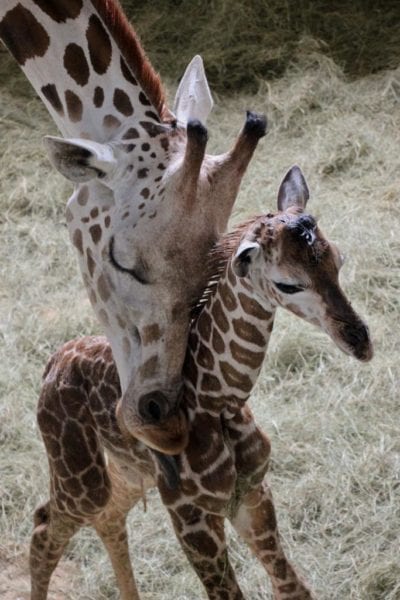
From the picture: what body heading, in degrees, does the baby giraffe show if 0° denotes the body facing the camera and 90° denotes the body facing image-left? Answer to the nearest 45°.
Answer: approximately 315°
